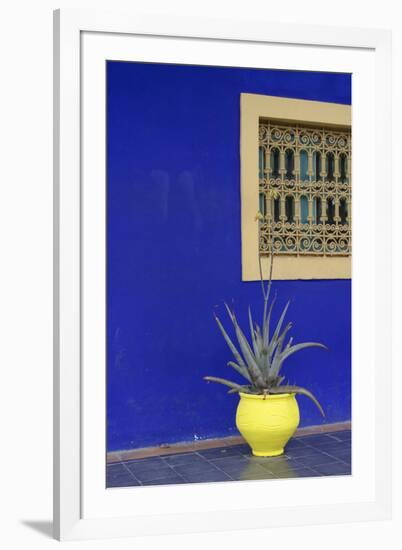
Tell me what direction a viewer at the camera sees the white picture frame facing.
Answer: facing the viewer and to the right of the viewer
